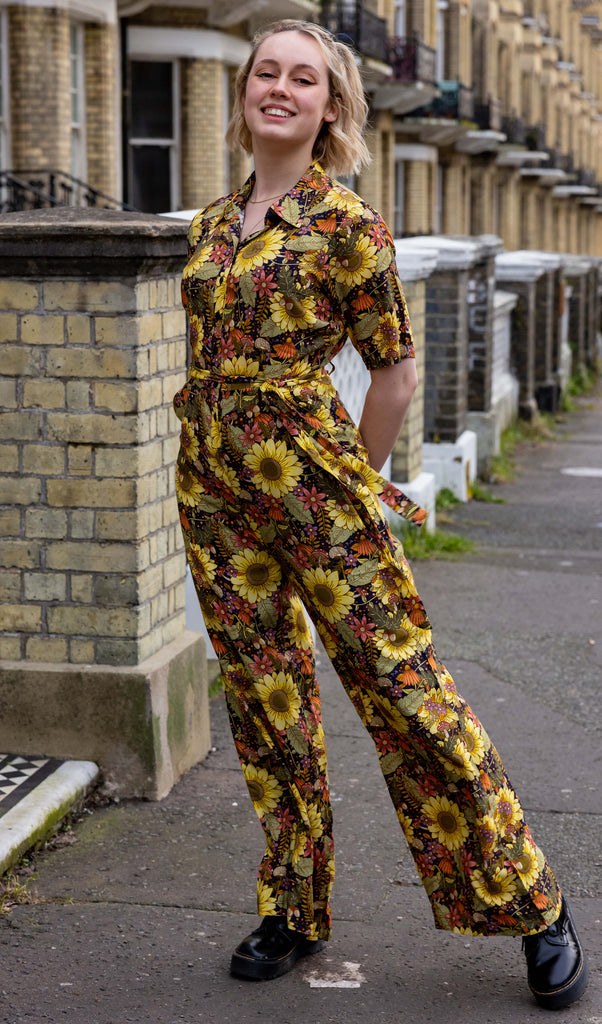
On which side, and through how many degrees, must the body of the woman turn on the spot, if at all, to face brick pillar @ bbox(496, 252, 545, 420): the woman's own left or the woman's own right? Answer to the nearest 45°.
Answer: approximately 135° to the woman's own right

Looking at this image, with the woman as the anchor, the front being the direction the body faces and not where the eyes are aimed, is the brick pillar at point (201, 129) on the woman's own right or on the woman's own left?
on the woman's own right

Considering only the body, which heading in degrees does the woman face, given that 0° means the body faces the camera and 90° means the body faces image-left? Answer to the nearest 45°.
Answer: approximately 45°

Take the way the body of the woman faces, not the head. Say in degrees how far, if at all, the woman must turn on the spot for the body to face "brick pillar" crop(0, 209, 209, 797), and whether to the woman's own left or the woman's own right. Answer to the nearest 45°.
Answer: approximately 90° to the woman's own right

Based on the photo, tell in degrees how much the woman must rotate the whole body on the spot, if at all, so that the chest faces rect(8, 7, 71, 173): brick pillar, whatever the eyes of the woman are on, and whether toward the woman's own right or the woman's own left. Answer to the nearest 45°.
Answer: approximately 135° to the woman's own right
